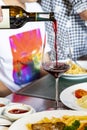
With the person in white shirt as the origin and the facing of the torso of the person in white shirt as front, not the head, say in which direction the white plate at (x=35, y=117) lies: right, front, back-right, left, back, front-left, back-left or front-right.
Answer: front-right

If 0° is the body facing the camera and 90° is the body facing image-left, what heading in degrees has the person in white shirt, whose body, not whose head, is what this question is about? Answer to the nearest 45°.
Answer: approximately 315°

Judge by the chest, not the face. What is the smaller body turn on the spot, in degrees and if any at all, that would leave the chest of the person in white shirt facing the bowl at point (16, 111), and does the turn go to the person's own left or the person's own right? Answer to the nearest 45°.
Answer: approximately 45° to the person's own right

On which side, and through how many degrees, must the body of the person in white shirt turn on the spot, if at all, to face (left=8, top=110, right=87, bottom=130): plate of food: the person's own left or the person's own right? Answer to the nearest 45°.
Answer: approximately 45° to the person's own right

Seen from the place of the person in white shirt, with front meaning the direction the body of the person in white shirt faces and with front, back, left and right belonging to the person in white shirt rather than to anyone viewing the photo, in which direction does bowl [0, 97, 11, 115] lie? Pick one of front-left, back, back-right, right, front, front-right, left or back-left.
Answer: front-right
